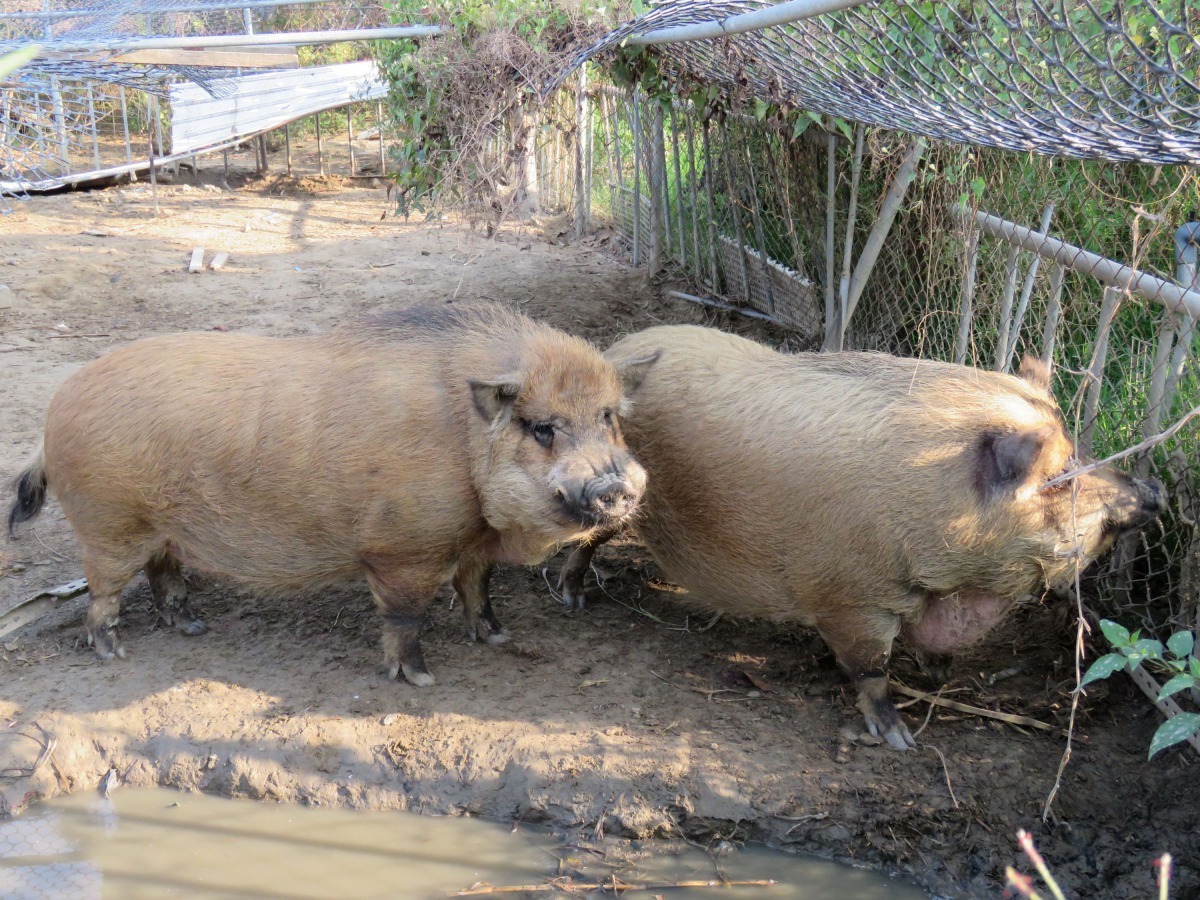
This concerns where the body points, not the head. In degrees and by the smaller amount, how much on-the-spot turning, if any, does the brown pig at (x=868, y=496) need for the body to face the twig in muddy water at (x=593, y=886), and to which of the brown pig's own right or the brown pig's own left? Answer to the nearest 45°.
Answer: approximately 135° to the brown pig's own right

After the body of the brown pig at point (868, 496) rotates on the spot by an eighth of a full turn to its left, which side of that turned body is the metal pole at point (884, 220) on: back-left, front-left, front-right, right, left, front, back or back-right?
front-left

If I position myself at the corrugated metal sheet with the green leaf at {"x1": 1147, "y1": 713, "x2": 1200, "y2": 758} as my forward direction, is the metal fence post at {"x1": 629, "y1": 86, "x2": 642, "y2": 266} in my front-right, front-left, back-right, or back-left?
front-left

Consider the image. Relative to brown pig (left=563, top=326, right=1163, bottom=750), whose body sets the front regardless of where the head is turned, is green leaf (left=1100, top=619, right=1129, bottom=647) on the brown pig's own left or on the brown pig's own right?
on the brown pig's own right

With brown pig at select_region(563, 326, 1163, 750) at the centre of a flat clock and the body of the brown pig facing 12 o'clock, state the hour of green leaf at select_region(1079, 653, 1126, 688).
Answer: The green leaf is roughly at 12 o'clock from the brown pig.

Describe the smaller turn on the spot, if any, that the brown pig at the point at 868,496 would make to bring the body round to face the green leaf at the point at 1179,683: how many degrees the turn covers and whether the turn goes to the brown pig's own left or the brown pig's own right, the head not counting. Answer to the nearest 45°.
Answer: approximately 45° to the brown pig's own right

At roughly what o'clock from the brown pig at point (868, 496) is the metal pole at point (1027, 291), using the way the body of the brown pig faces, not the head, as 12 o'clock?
The metal pole is roughly at 10 o'clock from the brown pig.

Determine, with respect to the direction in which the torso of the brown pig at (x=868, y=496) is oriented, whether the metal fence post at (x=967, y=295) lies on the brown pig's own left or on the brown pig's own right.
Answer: on the brown pig's own left

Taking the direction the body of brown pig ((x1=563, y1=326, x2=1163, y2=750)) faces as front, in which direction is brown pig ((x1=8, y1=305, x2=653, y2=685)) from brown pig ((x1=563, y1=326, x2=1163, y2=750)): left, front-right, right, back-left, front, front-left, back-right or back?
back

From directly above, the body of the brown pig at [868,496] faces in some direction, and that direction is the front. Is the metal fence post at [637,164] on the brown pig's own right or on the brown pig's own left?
on the brown pig's own left

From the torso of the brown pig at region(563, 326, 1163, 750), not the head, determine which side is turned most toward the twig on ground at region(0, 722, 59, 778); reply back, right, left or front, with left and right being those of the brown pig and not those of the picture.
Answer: back

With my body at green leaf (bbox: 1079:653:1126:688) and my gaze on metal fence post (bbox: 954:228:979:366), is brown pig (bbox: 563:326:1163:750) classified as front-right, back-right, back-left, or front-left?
front-left

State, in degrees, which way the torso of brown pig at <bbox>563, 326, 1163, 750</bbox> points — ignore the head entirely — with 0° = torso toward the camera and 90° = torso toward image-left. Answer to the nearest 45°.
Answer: approximately 270°

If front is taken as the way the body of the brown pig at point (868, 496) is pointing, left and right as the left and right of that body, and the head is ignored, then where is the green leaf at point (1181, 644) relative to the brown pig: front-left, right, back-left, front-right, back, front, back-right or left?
front-right
